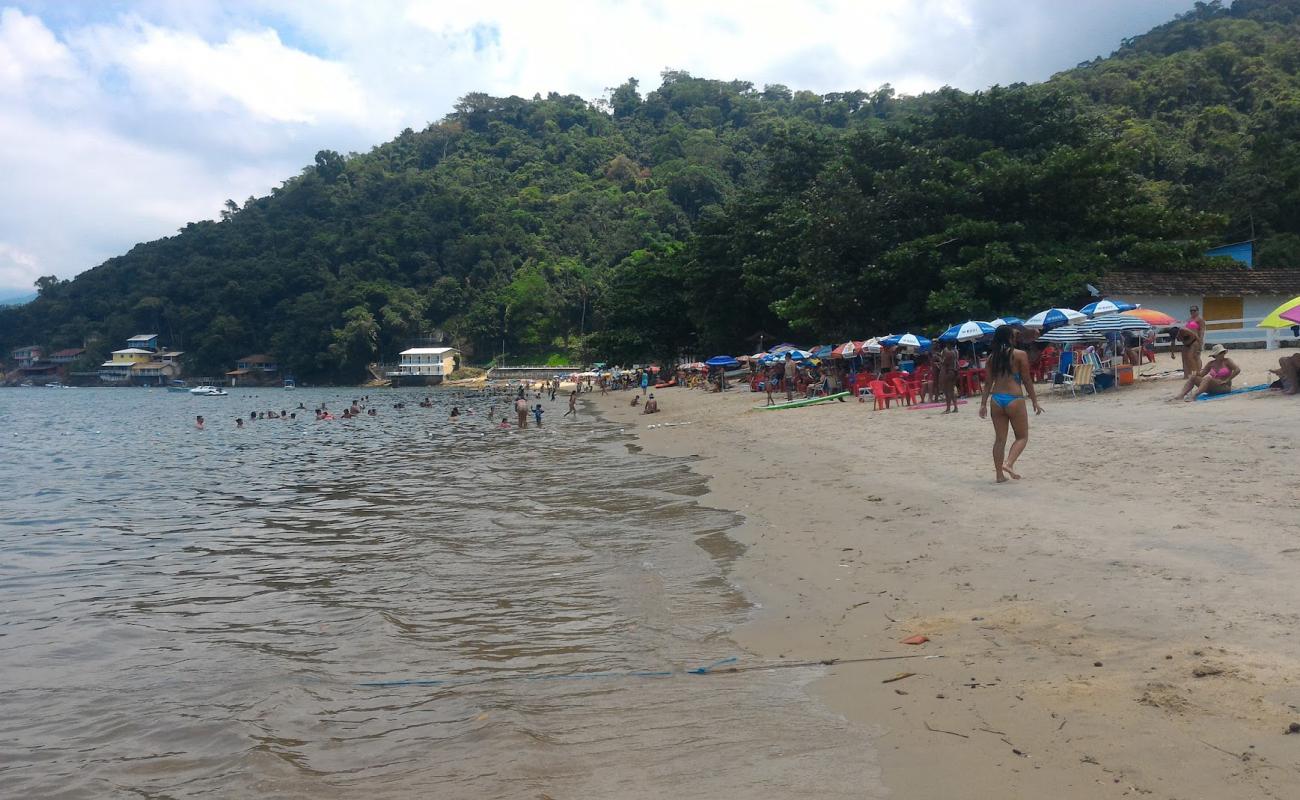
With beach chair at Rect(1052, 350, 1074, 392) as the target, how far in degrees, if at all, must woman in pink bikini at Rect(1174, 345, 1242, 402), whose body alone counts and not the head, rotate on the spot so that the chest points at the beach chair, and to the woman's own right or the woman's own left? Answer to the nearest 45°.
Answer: approximately 90° to the woman's own right

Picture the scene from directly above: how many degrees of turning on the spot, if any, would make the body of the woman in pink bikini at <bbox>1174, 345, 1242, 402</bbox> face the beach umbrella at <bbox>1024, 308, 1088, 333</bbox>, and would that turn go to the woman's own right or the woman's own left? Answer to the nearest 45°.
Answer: approximately 90° to the woman's own right

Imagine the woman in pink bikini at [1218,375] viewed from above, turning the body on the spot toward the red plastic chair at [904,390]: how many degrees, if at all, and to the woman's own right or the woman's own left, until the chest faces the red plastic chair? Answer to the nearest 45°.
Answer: approximately 90° to the woman's own right

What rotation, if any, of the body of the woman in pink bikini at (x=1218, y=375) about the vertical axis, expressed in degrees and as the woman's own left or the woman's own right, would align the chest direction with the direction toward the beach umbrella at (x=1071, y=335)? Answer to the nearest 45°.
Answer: approximately 90° to the woman's own right

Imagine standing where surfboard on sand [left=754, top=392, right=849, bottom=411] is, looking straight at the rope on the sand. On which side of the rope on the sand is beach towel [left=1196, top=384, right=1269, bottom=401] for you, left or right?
left

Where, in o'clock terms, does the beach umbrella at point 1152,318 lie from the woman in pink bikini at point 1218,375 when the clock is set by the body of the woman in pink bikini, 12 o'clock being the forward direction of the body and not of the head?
The beach umbrella is roughly at 4 o'clock from the woman in pink bikini.

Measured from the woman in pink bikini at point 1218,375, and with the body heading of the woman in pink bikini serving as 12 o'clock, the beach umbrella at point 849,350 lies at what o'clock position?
The beach umbrella is roughly at 3 o'clock from the woman in pink bikini.

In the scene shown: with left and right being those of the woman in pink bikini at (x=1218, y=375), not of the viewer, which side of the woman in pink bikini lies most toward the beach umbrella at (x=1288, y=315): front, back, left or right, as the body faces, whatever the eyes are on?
back

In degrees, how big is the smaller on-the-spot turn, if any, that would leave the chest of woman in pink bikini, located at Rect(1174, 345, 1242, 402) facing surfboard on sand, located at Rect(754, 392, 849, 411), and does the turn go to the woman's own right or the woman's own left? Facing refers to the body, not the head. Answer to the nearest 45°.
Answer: approximately 90° to the woman's own right

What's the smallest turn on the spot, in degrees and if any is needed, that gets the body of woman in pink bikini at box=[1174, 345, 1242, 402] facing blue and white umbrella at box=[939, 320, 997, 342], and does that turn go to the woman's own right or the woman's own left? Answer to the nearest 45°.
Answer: approximately 90° to the woman's own right

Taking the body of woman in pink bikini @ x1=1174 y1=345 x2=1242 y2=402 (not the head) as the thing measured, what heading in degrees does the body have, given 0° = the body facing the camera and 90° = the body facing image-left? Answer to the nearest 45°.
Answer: approximately 45°
